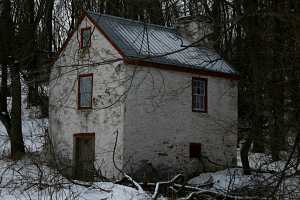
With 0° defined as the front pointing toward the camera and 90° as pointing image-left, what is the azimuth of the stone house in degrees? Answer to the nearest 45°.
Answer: approximately 45°
